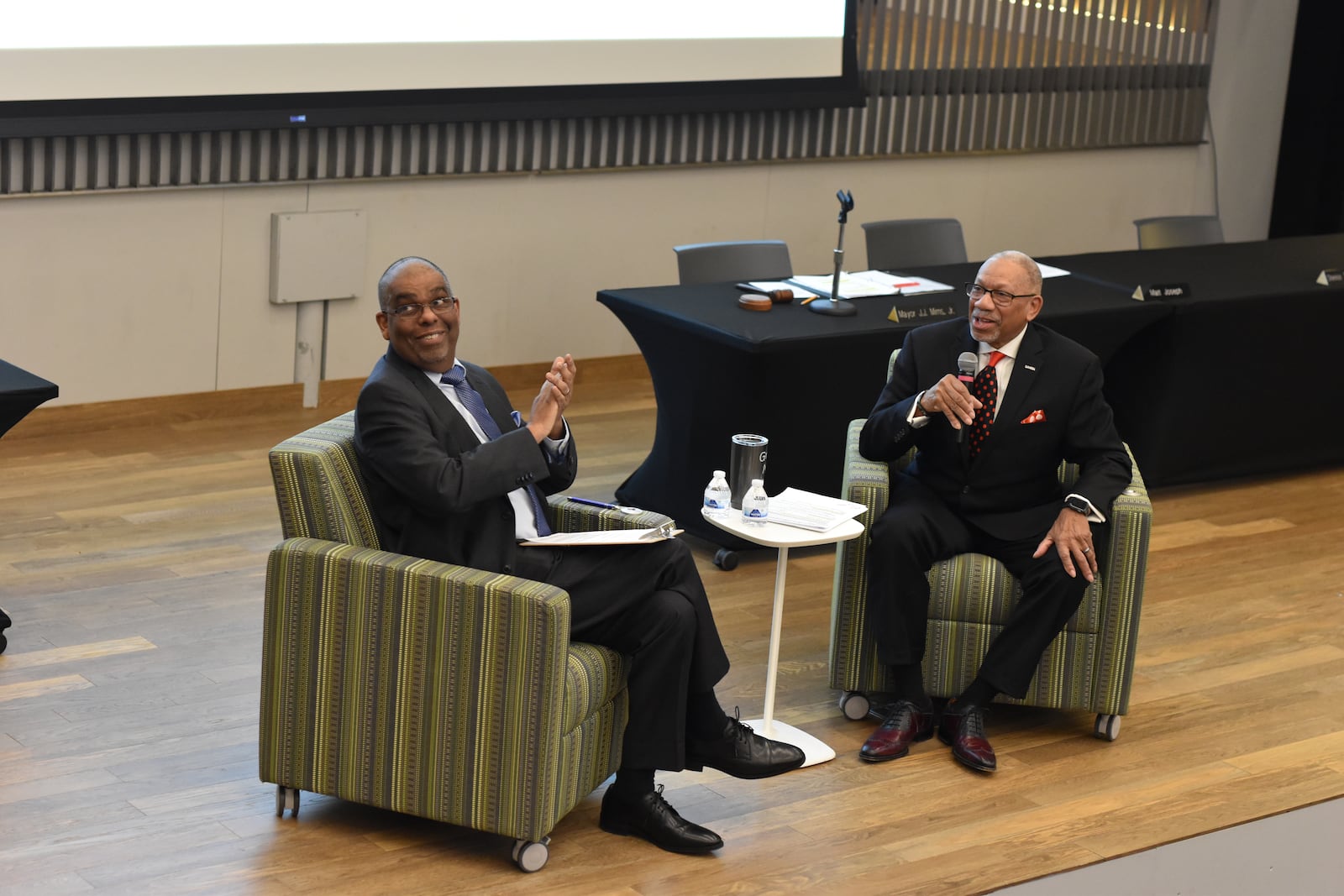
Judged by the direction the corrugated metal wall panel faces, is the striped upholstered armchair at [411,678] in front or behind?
in front

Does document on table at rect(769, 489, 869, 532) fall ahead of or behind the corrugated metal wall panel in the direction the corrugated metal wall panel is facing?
ahead

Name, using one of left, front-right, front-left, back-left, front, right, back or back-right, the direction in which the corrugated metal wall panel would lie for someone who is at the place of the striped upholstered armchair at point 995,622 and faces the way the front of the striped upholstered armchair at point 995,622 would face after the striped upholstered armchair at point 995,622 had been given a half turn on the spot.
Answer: front

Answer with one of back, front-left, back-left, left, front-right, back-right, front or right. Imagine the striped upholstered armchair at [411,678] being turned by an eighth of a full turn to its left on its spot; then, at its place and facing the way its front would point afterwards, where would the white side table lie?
front-left

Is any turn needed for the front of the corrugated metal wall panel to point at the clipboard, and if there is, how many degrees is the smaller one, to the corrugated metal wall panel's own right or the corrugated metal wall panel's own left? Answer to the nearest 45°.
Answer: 0° — it already faces it

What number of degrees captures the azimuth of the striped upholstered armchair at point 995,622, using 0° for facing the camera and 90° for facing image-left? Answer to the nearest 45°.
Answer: approximately 0°

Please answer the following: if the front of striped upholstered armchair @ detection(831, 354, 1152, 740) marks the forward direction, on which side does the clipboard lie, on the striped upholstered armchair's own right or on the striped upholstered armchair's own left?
on the striped upholstered armchair's own right

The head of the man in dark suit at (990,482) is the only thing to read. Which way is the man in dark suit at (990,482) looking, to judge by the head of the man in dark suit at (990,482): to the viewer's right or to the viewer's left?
to the viewer's left

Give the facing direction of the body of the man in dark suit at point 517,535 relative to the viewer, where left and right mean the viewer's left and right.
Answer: facing the viewer and to the right of the viewer

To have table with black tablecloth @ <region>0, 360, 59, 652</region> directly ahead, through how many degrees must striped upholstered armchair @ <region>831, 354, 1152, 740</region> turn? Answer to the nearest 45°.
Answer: approximately 90° to its right

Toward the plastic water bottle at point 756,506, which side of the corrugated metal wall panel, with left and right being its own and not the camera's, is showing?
front

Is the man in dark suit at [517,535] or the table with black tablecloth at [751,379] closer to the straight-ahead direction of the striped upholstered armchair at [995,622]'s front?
the man in dark suit

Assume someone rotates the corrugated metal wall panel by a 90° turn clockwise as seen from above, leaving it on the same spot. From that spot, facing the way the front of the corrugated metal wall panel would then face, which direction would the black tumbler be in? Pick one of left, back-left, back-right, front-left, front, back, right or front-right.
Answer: left

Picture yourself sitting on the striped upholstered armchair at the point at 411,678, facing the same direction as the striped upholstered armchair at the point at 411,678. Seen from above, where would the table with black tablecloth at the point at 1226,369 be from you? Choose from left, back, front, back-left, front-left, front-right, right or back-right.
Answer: left
